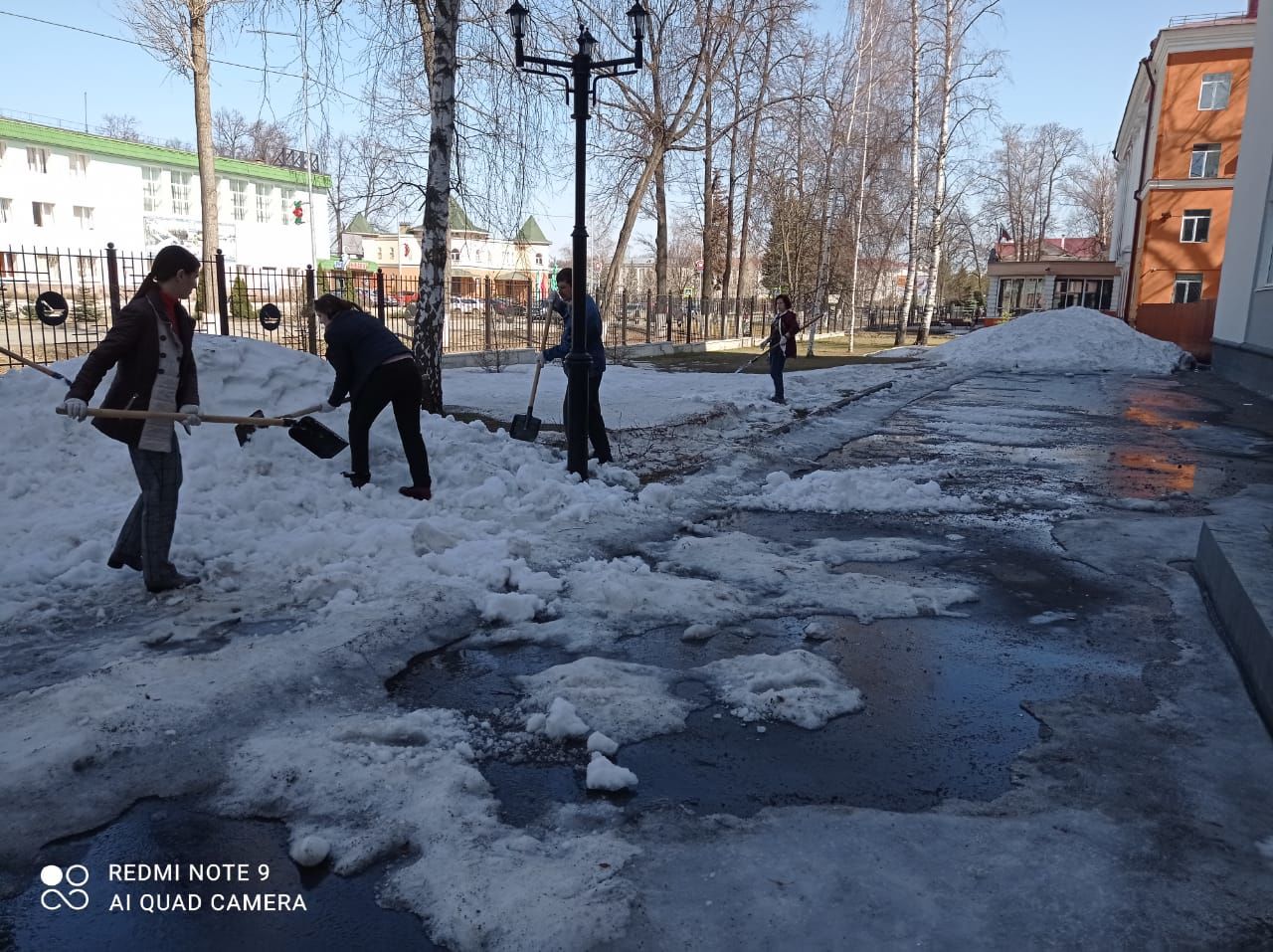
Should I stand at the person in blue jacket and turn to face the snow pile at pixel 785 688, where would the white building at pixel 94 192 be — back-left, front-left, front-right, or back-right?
back-right

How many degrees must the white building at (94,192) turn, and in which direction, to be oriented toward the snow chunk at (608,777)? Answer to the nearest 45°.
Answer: approximately 45° to its right

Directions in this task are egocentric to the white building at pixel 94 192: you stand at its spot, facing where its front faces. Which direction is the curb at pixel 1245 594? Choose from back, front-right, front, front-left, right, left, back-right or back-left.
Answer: front-right

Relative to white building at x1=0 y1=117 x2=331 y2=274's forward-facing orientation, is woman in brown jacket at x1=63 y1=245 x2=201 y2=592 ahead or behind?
ahead

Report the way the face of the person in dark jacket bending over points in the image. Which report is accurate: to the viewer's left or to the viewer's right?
to the viewer's left

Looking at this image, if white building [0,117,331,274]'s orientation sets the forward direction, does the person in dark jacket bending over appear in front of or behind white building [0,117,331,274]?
in front

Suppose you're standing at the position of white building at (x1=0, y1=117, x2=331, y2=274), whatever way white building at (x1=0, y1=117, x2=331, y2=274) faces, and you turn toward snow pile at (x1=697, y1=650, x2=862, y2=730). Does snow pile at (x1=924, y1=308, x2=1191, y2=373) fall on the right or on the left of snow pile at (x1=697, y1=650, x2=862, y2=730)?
left

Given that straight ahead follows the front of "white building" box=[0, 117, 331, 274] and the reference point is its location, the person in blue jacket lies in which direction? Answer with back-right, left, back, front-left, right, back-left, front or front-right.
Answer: front-right

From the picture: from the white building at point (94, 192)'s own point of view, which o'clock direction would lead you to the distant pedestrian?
The distant pedestrian is roughly at 1 o'clock from the white building.

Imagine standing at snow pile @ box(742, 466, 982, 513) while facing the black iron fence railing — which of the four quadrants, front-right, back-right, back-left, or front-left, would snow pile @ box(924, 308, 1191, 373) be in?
front-right

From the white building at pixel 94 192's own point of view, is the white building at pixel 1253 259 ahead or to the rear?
ahead

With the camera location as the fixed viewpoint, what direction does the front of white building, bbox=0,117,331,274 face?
facing the viewer and to the right of the viewer

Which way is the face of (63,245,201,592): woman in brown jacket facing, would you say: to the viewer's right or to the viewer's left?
to the viewer's right
